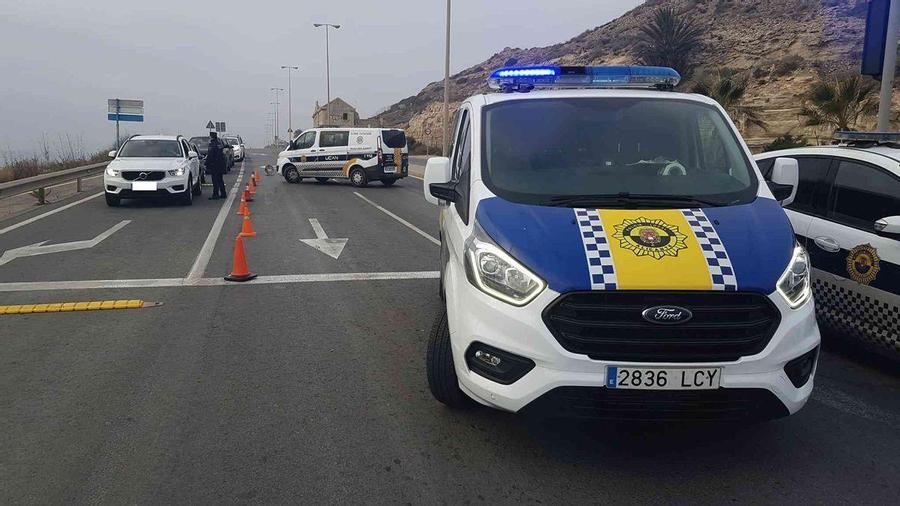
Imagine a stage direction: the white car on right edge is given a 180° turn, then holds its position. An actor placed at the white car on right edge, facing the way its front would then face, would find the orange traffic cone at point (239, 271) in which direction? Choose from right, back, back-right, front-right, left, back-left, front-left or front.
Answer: front-left

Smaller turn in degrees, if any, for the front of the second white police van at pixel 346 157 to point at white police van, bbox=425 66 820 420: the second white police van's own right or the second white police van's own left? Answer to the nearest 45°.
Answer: approximately 135° to the second white police van's own left

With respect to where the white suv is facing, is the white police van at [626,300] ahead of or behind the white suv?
ahead

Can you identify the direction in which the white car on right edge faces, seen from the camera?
facing the viewer and to the right of the viewer

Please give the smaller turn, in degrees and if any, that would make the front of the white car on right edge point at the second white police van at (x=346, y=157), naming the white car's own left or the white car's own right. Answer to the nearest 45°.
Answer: approximately 180°

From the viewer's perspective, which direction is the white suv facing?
toward the camera

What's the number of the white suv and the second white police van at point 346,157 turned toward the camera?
1

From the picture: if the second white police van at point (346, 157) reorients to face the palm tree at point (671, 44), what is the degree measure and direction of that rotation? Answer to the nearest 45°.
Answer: approximately 90° to its right

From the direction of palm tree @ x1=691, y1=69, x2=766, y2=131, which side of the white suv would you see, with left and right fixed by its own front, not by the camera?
left

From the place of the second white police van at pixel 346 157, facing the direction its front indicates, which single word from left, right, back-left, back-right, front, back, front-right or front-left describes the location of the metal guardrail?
left

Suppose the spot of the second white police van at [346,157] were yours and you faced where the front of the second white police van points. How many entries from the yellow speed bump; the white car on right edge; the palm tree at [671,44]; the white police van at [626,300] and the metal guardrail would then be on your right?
1

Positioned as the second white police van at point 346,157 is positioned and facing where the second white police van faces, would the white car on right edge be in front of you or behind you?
behind

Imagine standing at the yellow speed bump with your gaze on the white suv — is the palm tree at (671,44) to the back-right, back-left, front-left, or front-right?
front-right

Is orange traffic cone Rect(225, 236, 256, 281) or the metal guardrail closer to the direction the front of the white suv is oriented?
the orange traffic cone

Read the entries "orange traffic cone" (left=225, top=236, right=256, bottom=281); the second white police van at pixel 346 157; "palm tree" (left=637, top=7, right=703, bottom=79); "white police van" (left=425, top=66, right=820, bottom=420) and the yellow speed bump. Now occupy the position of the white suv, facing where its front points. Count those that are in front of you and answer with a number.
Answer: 3

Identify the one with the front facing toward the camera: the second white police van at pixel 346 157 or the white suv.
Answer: the white suv

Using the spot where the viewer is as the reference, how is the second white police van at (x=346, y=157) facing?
facing away from the viewer and to the left of the viewer

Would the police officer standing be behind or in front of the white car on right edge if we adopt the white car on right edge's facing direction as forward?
behind
